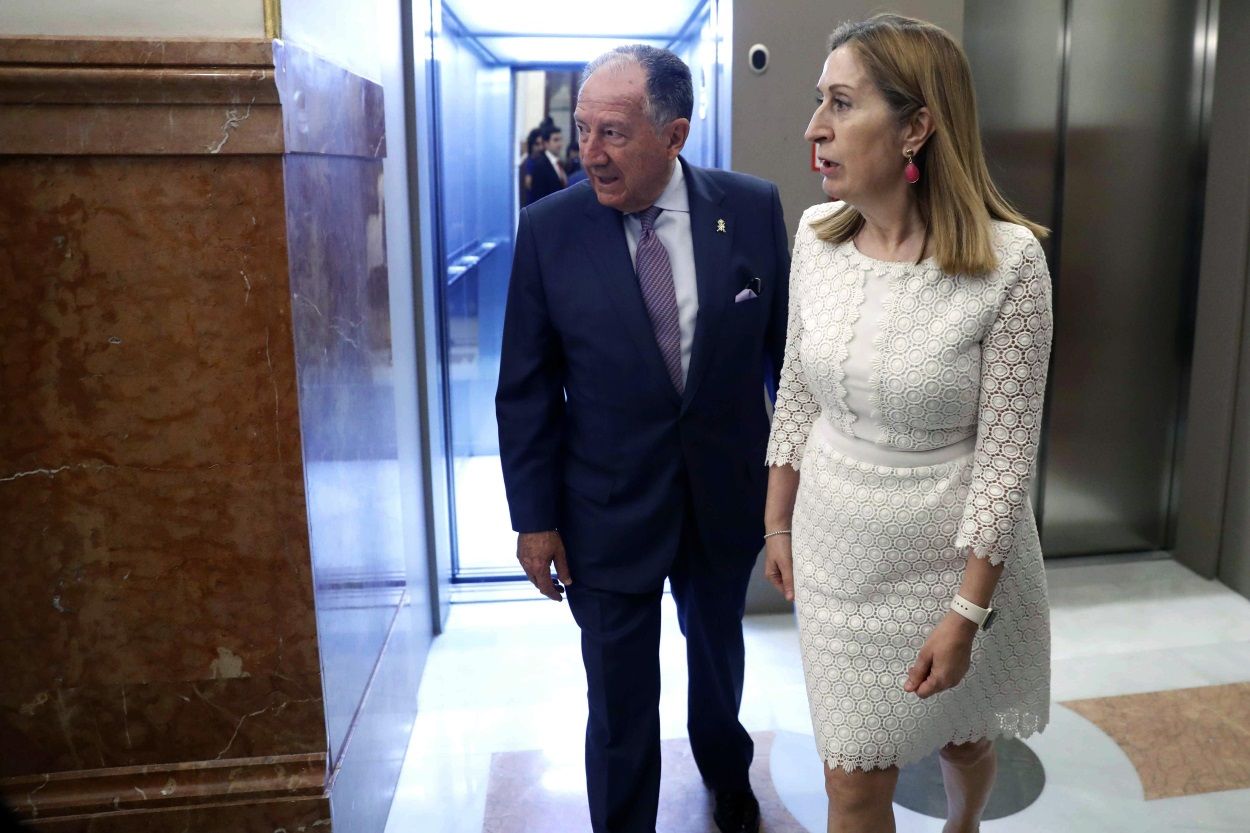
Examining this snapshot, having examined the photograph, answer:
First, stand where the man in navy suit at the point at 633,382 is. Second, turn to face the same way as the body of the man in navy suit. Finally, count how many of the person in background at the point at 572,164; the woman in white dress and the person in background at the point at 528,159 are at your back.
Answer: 2

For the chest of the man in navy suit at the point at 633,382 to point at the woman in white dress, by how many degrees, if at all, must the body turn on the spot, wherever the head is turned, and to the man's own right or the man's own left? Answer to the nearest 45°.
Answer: approximately 45° to the man's own left

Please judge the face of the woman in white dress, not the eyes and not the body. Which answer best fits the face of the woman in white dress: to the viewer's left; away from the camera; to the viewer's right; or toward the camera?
to the viewer's left

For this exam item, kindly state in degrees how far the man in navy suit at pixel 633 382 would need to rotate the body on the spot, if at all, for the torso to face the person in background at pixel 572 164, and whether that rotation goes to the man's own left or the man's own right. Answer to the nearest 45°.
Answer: approximately 180°

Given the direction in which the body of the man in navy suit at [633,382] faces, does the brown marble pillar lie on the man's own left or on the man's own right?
on the man's own right

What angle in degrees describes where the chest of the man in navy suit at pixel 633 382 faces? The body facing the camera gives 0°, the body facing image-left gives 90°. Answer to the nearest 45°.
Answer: approximately 0°

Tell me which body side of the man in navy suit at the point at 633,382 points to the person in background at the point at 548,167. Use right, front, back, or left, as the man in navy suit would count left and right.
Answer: back

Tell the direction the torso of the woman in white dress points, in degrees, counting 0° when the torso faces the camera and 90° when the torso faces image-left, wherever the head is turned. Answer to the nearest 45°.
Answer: approximately 45°

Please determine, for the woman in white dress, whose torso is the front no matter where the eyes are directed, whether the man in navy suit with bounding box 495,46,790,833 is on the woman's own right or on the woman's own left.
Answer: on the woman's own right

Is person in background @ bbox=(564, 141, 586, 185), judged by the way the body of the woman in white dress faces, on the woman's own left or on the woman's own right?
on the woman's own right
